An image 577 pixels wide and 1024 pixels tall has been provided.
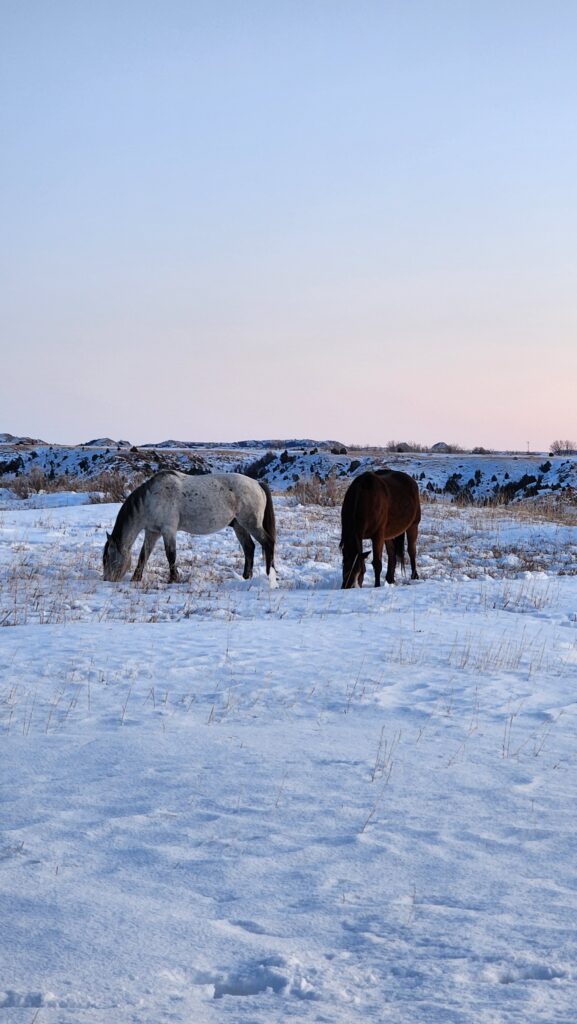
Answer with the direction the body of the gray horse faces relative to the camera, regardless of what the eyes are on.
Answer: to the viewer's left

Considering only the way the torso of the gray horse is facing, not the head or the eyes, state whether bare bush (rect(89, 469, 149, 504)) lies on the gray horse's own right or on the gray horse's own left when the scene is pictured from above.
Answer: on the gray horse's own right

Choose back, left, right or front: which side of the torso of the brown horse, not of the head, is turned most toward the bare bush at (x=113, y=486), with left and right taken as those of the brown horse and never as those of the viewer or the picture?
right

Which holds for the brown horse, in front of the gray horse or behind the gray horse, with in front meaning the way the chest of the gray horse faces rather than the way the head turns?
behind

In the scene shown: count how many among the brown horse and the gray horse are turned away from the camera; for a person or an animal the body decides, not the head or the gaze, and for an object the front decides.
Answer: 0

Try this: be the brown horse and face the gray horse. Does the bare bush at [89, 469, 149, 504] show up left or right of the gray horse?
right

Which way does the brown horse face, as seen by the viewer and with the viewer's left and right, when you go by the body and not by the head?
facing the viewer and to the left of the viewer

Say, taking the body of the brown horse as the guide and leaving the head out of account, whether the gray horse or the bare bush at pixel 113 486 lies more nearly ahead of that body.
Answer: the gray horse

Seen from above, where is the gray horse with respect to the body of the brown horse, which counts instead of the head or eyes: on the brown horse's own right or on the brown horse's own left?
on the brown horse's own right
